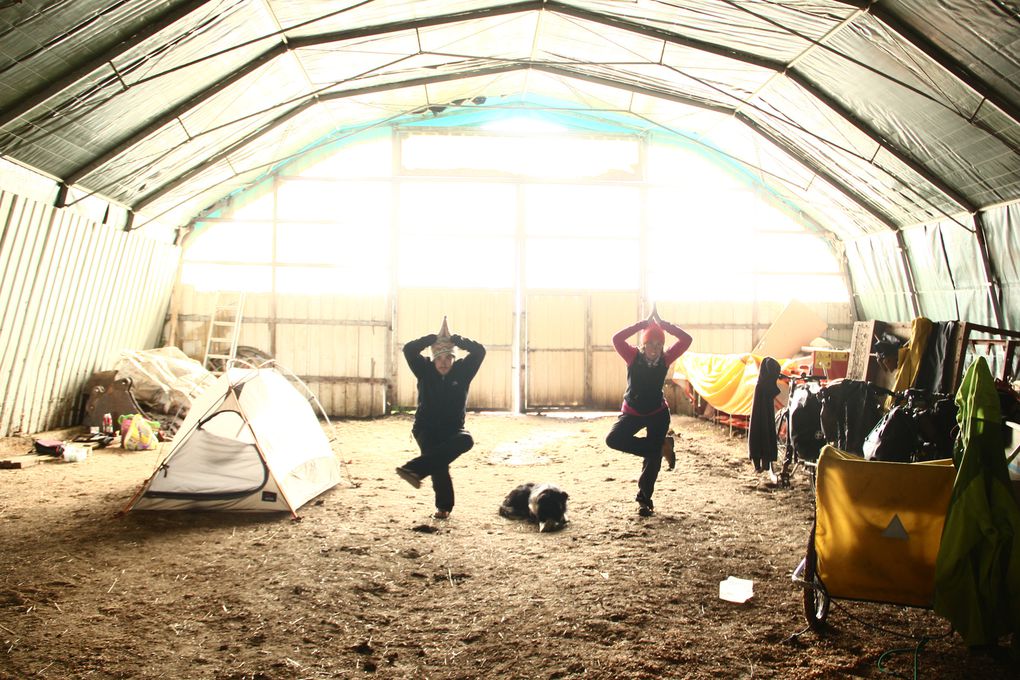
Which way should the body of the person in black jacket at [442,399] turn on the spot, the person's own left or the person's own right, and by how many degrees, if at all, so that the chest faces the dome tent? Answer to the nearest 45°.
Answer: approximately 90° to the person's own right

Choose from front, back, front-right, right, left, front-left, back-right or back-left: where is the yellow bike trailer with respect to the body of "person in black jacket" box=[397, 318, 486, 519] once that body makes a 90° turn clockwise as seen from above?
back-left

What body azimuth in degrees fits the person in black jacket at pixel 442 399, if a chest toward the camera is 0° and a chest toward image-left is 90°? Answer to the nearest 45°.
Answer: approximately 0°

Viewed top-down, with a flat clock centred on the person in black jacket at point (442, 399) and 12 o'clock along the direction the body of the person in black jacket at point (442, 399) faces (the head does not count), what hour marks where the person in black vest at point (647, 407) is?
the person in black vest at point (647, 407) is roughly at 9 o'clock from the person in black jacket at point (442, 399).

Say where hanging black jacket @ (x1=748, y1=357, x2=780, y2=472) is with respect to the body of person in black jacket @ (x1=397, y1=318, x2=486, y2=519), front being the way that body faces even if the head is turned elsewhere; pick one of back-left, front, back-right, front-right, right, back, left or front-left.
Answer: left

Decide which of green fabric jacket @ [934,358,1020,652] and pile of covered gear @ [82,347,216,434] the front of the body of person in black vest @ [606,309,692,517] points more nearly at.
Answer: the green fabric jacket

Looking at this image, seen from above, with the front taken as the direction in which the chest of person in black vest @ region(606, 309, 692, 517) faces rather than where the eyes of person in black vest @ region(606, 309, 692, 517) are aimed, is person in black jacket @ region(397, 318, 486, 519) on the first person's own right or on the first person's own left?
on the first person's own right

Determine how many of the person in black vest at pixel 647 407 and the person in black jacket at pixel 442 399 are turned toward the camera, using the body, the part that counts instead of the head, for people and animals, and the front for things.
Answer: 2

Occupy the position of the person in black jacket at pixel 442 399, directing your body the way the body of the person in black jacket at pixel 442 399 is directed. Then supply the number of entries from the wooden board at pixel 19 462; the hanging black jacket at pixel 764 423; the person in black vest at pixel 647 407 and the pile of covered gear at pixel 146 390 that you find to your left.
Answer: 2
